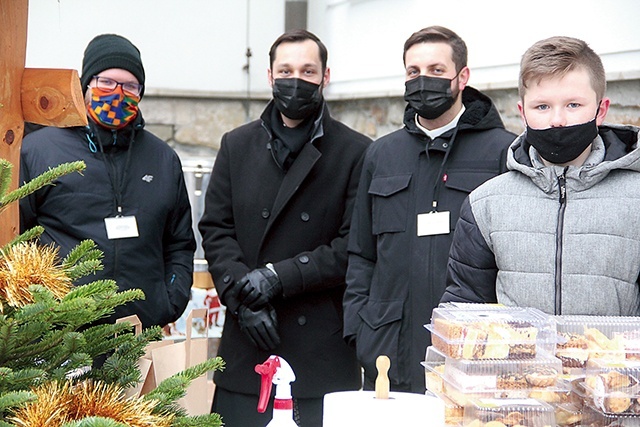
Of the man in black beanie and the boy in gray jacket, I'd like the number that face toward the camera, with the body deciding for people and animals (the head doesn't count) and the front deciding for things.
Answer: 2

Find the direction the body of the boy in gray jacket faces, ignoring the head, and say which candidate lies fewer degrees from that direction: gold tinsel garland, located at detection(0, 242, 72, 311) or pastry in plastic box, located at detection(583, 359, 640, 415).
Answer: the pastry in plastic box

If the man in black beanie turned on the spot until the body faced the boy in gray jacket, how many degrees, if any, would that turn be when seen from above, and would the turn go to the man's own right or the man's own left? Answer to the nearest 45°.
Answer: approximately 45° to the man's own left

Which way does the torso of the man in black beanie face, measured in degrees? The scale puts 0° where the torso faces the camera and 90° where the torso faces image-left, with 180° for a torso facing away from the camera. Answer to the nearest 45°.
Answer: approximately 0°

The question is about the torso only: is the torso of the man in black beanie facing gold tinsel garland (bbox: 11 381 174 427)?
yes

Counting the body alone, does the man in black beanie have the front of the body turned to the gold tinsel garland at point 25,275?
yes
